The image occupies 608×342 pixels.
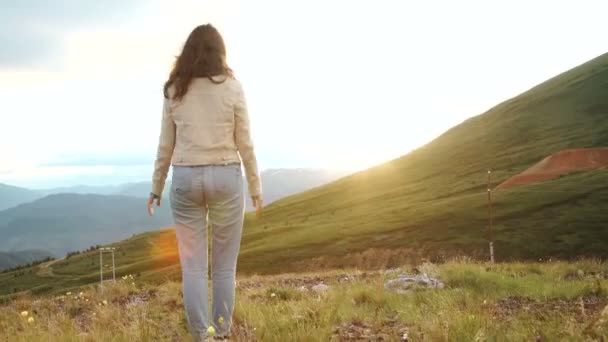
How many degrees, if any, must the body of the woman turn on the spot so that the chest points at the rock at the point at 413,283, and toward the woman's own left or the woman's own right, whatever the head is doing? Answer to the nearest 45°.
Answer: approximately 45° to the woman's own right

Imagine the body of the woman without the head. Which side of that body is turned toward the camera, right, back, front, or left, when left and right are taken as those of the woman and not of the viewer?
back

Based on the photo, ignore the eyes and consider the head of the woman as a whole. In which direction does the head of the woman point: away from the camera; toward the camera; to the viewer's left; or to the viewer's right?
away from the camera
